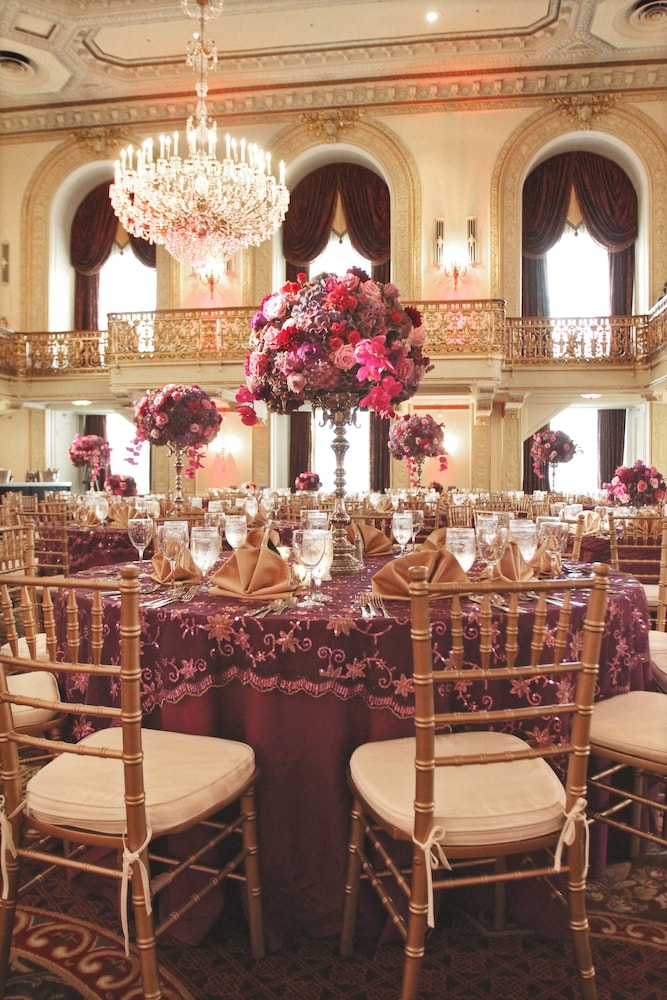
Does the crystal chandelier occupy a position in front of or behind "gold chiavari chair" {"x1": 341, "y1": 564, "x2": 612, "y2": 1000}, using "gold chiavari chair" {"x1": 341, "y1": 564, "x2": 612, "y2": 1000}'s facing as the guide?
in front

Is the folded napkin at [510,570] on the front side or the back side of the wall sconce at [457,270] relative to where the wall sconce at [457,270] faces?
on the front side

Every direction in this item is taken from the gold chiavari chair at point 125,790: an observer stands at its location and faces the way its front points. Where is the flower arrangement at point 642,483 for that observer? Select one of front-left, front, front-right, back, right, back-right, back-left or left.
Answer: front

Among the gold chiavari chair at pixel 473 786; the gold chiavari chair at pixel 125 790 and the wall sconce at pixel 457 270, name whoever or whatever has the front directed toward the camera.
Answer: the wall sconce

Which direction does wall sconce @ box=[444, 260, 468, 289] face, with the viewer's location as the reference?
facing the viewer

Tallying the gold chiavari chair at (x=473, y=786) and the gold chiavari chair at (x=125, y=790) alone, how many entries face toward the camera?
0

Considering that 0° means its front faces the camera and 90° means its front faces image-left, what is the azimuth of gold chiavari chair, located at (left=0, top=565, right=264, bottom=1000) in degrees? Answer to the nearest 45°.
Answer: approximately 225°

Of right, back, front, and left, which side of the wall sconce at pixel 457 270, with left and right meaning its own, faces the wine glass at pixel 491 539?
front

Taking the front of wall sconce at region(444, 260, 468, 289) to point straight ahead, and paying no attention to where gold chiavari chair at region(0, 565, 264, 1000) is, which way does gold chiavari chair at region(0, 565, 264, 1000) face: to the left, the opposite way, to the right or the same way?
the opposite way

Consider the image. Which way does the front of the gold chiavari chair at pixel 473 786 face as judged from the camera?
facing away from the viewer and to the left of the viewer

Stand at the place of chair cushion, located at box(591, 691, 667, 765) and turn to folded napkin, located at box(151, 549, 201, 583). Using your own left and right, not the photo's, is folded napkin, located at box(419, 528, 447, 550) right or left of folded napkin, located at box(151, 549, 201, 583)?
right

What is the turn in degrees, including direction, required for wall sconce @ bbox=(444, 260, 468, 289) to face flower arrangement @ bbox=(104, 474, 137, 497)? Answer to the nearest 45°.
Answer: approximately 45° to its right

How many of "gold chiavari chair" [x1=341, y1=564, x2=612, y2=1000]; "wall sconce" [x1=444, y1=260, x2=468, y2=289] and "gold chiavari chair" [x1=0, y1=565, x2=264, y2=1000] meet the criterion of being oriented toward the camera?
1

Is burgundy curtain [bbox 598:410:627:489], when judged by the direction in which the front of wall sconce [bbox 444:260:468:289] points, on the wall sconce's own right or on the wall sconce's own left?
on the wall sconce's own left

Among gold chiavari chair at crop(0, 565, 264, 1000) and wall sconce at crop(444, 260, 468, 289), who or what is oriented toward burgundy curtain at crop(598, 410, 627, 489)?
the gold chiavari chair
